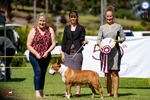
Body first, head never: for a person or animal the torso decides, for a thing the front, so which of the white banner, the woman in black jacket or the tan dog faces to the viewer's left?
the tan dog

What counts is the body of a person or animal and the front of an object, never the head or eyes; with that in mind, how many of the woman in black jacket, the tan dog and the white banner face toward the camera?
2

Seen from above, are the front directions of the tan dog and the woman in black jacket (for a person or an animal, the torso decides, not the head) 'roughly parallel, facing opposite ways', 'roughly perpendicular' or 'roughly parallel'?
roughly perpendicular

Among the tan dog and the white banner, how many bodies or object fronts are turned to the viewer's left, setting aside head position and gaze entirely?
1

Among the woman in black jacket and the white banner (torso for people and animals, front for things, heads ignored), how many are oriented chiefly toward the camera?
2

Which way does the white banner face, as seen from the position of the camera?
facing the viewer

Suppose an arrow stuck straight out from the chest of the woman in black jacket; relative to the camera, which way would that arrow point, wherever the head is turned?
toward the camera

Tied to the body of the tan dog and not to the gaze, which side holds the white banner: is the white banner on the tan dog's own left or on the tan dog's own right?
on the tan dog's own right

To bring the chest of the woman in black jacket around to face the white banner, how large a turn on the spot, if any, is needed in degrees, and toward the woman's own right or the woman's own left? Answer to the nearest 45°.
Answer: approximately 135° to the woman's own left

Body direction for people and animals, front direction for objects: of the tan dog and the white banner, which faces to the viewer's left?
the tan dog

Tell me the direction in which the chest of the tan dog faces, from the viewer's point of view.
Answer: to the viewer's left
